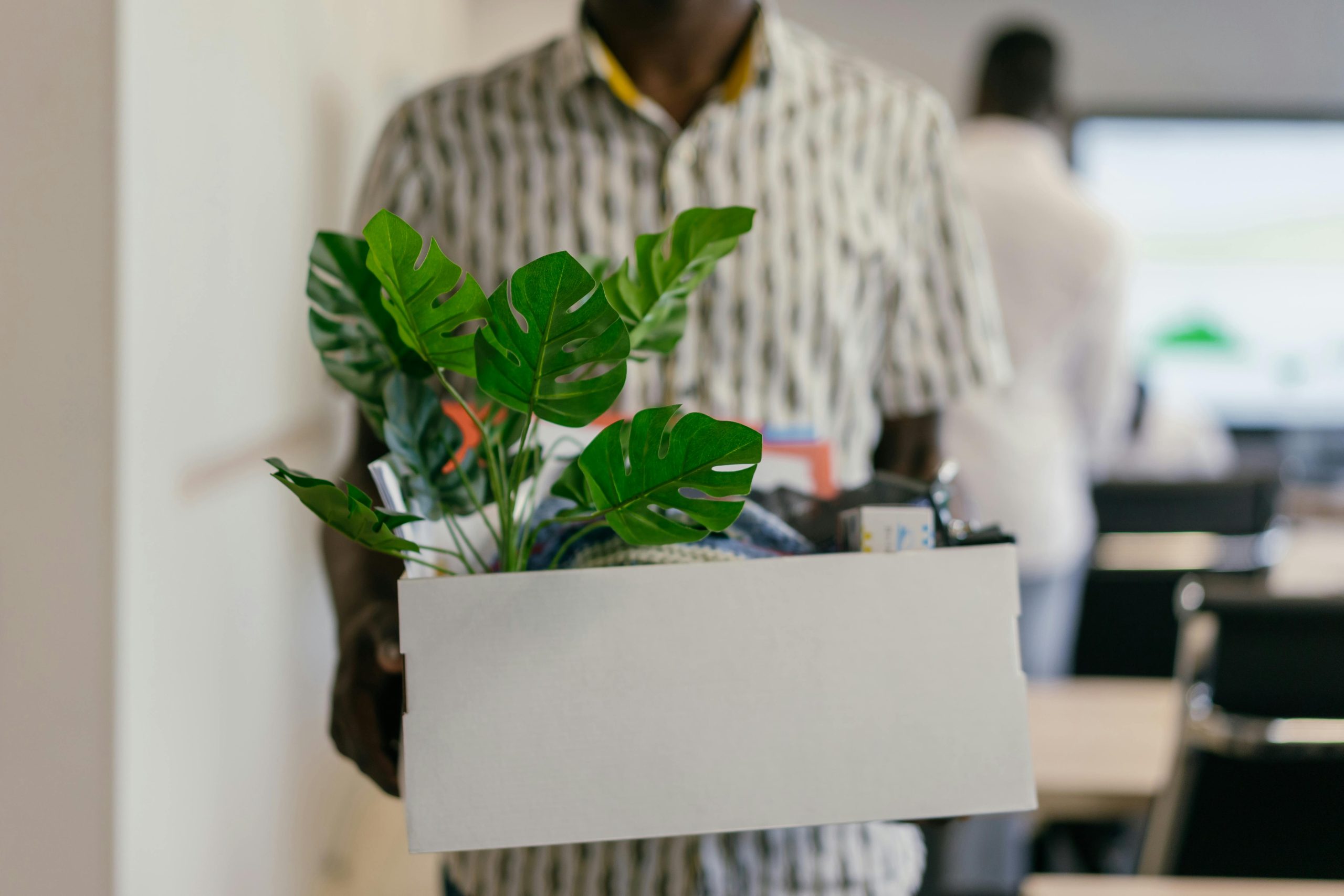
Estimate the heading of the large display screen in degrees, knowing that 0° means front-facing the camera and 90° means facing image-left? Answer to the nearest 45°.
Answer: approximately 0°

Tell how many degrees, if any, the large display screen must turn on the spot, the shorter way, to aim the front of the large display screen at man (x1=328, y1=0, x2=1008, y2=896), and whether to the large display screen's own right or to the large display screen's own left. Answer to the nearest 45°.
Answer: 0° — it already faces them

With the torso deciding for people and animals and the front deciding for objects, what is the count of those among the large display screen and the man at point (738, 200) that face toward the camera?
2

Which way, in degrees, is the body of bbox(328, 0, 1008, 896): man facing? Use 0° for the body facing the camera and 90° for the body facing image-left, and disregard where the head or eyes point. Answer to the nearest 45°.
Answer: approximately 0°

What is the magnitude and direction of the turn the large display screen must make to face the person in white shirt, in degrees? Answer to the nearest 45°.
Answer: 0° — it already faces them

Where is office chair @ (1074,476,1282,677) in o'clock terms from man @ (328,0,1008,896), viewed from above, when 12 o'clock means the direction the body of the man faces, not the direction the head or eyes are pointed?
The office chair is roughly at 7 o'clock from the man.

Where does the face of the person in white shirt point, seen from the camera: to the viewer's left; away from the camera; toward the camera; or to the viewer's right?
away from the camera

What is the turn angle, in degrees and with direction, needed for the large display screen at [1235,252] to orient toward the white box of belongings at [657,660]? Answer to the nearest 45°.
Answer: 0° — it already faces it
